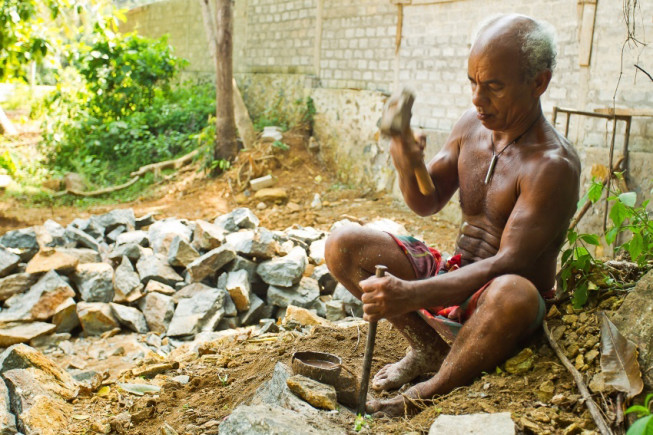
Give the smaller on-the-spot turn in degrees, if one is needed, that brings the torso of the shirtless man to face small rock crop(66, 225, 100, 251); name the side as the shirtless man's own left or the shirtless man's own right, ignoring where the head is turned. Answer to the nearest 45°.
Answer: approximately 90° to the shirtless man's own right

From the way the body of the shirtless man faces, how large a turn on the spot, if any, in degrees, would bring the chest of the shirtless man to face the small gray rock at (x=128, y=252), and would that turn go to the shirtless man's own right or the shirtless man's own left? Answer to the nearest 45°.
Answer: approximately 90° to the shirtless man's own right

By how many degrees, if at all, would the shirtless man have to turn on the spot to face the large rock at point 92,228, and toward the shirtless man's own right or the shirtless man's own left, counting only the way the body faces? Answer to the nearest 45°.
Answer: approximately 90° to the shirtless man's own right

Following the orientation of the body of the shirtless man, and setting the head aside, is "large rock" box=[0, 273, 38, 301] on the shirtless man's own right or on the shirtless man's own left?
on the shirtless man's own right

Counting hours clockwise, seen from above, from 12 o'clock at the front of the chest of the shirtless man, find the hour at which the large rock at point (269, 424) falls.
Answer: The large rock is roughly at 12 o'clock from the shirtless man.

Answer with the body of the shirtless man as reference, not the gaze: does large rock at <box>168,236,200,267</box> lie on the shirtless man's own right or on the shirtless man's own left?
on the shirtless man's own right

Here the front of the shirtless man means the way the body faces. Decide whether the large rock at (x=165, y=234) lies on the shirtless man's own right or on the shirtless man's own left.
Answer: on the shirtless man's own right

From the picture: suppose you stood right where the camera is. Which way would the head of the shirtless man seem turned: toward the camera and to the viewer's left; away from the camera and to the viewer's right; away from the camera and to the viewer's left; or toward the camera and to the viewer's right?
toward the camera and to the viewer's left

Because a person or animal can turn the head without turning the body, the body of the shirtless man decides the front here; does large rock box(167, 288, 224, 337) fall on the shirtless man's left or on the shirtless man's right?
on the shirtless man's right

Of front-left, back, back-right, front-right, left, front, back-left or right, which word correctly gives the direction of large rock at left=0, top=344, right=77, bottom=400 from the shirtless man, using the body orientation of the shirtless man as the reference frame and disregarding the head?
front-right

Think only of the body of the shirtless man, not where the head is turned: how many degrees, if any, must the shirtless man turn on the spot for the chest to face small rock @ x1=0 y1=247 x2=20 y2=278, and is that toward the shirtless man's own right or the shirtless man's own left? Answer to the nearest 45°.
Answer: approximately 90° to the shirtless man's own right

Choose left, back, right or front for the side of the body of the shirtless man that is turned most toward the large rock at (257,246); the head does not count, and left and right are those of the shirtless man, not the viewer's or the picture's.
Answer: right

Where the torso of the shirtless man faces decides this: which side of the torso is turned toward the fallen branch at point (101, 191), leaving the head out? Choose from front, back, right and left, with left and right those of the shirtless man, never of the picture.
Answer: right

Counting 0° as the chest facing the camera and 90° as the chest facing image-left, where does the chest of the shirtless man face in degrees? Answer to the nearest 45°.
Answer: approximately 45°
